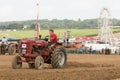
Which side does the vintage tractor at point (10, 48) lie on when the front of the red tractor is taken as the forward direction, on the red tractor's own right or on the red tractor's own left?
on the red tractor's own right

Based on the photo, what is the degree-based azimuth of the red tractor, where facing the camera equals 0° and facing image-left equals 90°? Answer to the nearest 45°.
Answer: approximately 45°
